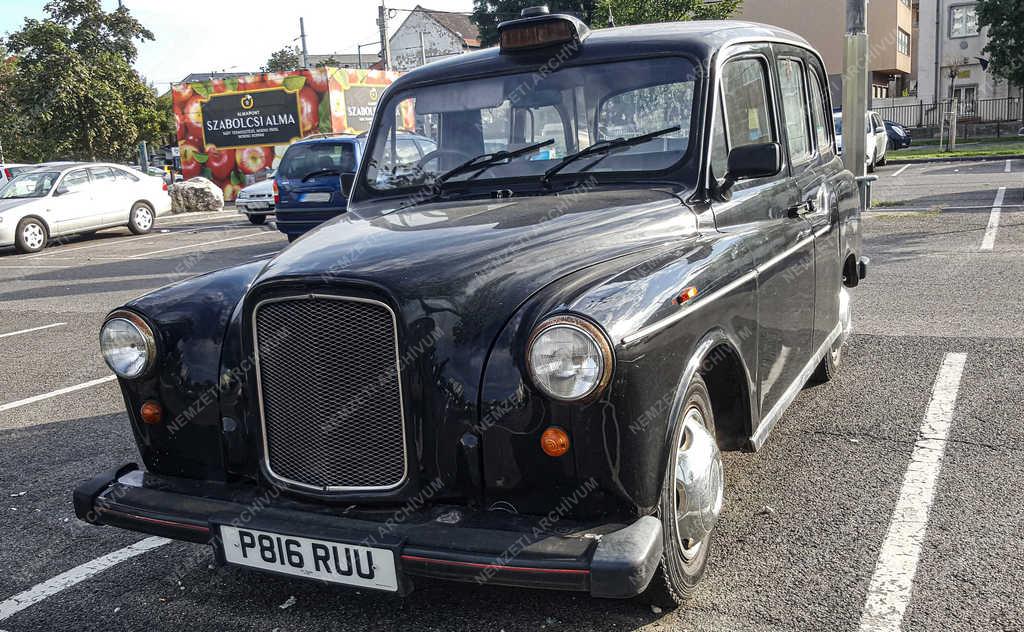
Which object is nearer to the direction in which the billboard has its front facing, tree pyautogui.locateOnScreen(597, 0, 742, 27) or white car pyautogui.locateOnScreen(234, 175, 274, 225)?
the white car

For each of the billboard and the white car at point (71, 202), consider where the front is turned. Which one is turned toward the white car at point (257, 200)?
the billboard

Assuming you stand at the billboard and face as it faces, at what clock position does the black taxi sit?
The black taxi is roughly at 12 o'clock from the billboard.

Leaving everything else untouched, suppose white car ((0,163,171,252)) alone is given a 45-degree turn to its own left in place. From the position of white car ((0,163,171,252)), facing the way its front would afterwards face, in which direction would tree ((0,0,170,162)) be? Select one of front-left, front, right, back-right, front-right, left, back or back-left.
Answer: back

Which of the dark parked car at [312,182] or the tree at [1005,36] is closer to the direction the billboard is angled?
the dark parked car

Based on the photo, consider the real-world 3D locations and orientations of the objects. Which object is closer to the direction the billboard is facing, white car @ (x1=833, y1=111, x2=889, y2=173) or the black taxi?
the black taxi

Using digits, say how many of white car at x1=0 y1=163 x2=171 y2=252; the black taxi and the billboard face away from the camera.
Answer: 0

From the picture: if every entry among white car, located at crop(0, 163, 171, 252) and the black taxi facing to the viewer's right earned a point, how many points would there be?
0

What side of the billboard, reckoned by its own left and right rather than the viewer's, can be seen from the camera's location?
front

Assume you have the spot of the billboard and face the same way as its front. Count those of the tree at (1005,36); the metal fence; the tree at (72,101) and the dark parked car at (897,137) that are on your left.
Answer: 3

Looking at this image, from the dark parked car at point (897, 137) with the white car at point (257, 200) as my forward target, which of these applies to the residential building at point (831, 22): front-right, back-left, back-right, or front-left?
back-right

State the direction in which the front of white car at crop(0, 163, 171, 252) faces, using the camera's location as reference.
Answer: facing the viewer and to the left of the viewer

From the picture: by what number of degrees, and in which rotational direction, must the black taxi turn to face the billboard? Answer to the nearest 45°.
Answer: approximately 135° to its right

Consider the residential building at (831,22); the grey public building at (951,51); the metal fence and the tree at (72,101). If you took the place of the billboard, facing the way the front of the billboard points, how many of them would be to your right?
1

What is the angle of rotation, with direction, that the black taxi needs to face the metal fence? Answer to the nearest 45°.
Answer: approximately 180°

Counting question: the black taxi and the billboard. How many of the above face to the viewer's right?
0
